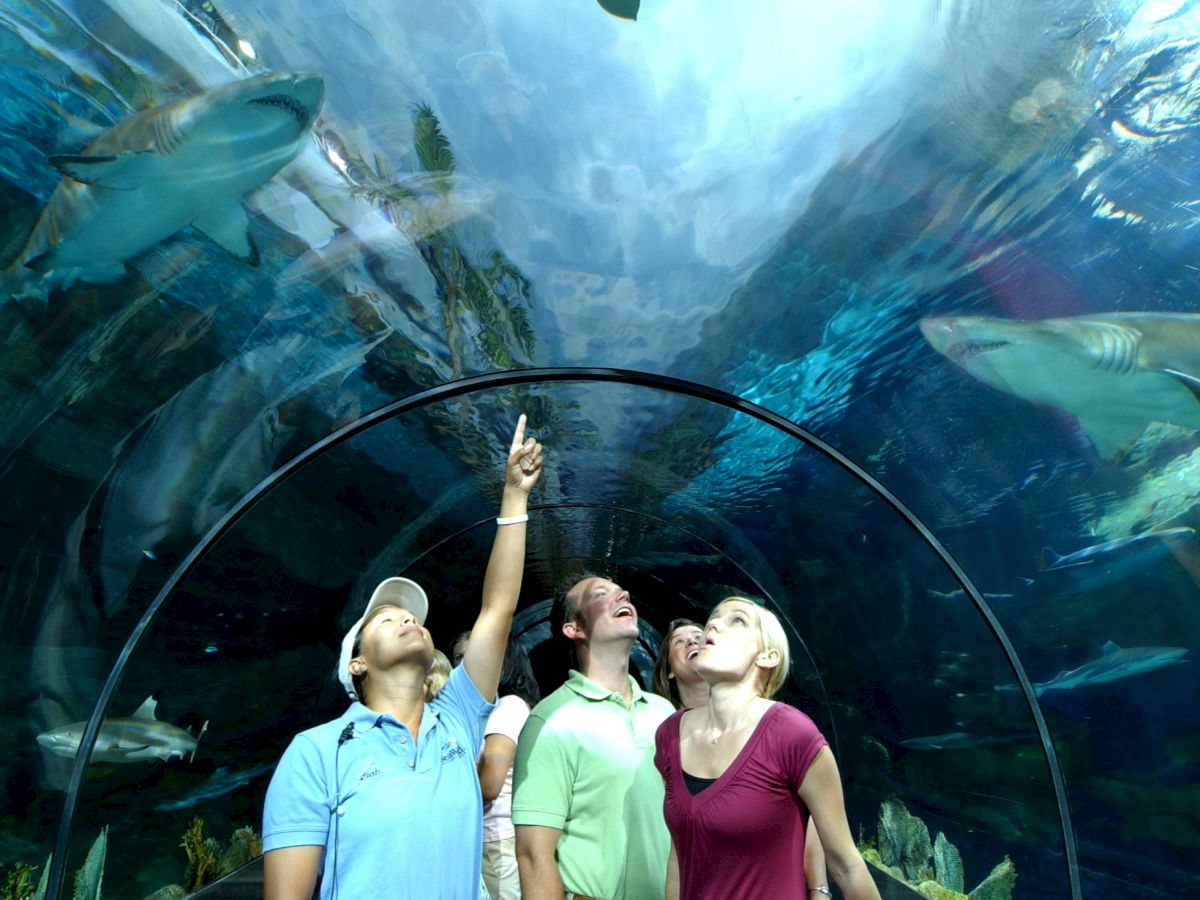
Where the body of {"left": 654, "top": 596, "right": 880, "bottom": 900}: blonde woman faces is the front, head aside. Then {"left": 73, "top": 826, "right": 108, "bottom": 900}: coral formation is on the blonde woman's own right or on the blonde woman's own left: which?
on the blonde woman's own right

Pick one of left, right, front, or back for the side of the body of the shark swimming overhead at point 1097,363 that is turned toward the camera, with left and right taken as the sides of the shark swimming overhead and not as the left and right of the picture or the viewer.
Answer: left

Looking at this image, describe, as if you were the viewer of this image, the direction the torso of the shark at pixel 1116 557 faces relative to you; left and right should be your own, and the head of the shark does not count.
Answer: facing to the right of the viewer

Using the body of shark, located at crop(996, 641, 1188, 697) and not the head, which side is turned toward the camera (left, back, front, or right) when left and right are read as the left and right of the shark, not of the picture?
right

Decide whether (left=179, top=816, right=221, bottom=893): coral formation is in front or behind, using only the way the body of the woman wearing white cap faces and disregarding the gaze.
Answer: behind

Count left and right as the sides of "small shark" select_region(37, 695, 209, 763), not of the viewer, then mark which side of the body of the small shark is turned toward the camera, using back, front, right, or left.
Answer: left

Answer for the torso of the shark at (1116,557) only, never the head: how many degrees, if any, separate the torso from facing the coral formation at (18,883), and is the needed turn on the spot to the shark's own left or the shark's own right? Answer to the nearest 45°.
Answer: approximately 135° to the shark's own right
